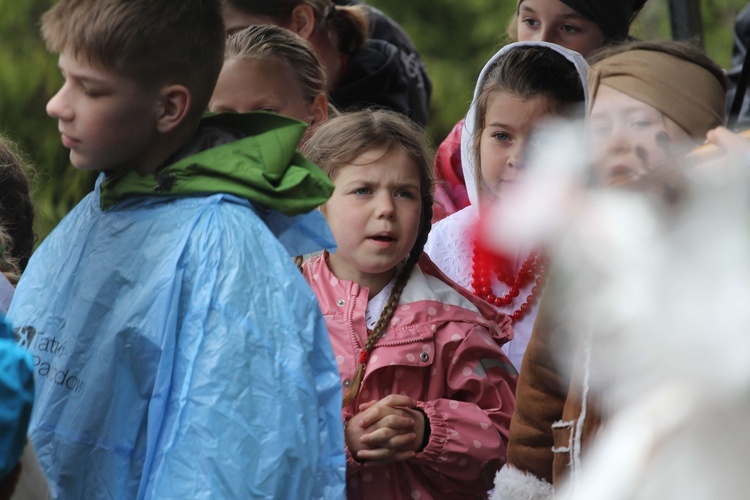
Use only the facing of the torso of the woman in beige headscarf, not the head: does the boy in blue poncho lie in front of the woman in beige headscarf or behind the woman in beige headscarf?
in front

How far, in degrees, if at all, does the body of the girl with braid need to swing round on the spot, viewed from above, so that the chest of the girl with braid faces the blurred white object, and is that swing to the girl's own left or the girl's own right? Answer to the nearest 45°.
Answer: approximately 45° to the girl's own left

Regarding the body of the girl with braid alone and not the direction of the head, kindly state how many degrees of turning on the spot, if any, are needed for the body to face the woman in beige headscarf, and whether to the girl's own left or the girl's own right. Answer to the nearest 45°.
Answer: approximately 90° to the girl's own left

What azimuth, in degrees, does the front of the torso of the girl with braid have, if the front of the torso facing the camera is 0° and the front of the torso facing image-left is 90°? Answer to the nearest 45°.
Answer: approximately 45°

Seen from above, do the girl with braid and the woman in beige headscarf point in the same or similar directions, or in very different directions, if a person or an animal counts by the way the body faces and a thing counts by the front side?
same or similar directions

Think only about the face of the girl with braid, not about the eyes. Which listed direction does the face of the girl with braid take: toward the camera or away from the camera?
toward the camera

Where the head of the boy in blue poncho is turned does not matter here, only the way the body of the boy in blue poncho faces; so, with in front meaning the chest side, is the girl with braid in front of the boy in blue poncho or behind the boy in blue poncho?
behind

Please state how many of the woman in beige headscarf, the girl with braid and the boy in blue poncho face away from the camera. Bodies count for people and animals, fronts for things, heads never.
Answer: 0

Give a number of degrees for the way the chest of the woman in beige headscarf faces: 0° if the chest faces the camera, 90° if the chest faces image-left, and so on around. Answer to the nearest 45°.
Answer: approximately 45°

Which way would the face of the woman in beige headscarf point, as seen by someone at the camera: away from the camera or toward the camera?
toward the camera

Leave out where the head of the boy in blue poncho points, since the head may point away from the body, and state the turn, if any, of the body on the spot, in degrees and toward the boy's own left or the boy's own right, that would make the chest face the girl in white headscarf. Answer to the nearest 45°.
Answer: approximately 180°

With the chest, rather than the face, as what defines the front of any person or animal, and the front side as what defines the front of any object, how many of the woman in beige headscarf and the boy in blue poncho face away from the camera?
0

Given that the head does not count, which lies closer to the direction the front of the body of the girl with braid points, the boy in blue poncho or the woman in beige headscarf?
the boy in blue poncho
